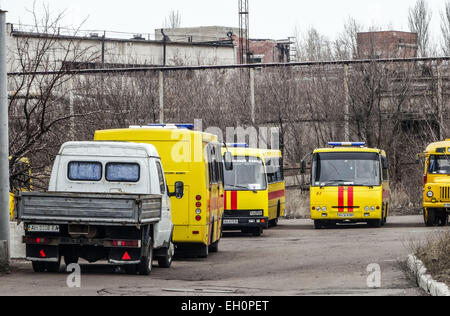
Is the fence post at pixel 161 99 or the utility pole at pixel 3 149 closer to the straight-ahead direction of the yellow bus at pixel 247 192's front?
the utility pole

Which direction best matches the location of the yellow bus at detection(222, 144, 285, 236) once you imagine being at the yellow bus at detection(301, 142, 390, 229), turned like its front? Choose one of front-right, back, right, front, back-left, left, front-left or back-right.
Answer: front-right

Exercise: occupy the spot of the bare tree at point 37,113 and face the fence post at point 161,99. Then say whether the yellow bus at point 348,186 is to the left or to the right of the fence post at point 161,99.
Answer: right

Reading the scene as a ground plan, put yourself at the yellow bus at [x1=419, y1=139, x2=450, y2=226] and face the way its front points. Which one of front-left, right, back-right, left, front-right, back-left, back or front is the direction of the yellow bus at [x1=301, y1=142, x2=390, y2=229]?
right

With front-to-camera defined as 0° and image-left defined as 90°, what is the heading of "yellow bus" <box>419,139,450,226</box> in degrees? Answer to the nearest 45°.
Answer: approximately 0°

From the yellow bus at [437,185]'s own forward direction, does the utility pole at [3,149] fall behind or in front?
in front

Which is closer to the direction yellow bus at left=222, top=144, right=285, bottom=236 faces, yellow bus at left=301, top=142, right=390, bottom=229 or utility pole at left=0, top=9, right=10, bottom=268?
the utility pole

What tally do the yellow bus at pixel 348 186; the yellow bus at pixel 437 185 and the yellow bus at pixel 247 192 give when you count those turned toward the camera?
3

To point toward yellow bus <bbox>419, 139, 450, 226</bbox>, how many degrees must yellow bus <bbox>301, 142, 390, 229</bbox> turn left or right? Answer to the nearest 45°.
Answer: approximately 90° to its left

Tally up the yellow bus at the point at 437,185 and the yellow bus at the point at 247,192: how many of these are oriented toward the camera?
2

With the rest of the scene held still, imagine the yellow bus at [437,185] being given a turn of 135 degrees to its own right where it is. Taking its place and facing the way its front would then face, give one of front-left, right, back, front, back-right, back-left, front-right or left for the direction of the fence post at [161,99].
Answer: front
